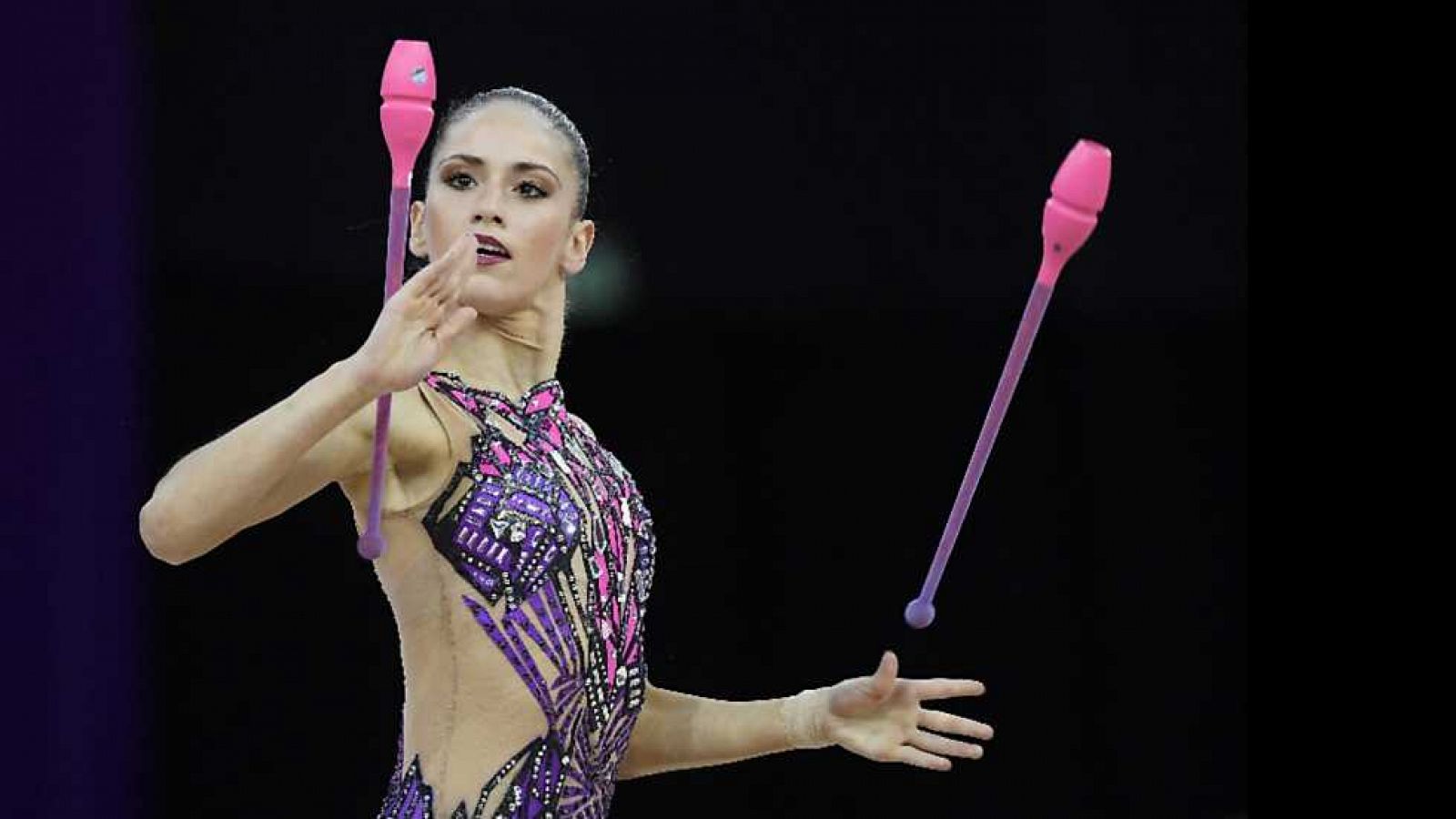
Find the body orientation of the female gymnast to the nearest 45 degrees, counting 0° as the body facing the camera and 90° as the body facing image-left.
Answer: approximately 315°

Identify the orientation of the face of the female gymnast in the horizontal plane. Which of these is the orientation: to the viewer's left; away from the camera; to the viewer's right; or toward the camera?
toward the camera
